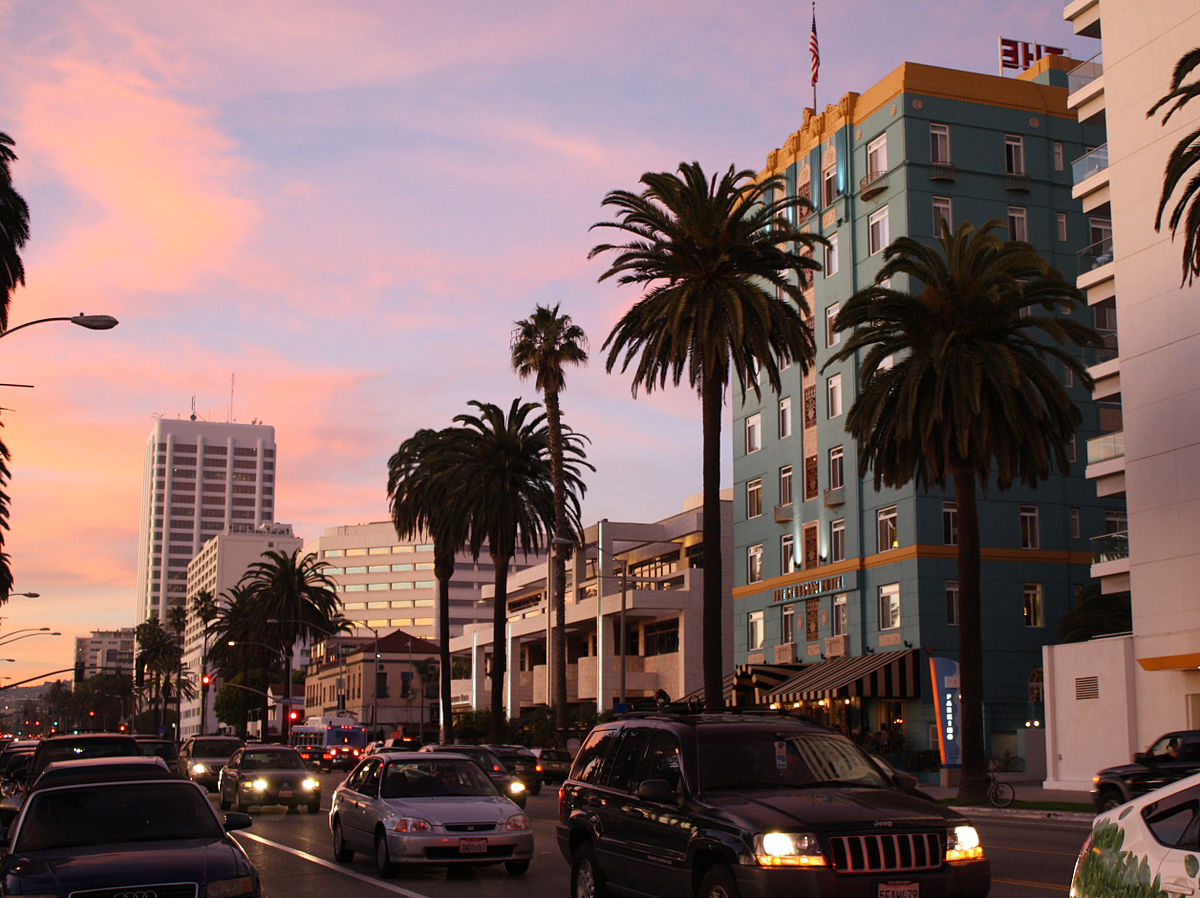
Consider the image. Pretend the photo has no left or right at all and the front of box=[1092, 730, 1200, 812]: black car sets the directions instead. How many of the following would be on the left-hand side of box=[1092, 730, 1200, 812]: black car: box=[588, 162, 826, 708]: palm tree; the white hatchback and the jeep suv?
2

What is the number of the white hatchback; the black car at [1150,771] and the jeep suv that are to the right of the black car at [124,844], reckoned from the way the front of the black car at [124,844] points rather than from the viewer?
0

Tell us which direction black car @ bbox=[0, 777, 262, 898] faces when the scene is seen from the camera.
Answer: facing the viewer

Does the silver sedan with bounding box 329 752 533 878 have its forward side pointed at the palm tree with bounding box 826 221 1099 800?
no

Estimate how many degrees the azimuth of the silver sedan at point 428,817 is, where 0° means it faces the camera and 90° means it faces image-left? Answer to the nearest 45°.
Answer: approximately 315°

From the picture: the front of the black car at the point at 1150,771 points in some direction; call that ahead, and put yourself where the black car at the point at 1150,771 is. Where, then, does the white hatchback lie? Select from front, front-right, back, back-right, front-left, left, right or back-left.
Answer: left

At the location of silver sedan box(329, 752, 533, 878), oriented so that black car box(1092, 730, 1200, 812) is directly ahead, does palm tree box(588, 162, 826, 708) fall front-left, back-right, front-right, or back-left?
front-left

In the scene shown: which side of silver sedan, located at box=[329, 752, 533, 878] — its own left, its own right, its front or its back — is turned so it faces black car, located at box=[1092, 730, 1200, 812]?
left

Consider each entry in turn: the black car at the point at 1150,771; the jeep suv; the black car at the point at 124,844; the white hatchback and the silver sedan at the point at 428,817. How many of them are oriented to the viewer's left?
1

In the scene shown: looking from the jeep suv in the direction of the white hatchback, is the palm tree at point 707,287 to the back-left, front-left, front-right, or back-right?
back-left

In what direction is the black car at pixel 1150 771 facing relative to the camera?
to the viewer's left
